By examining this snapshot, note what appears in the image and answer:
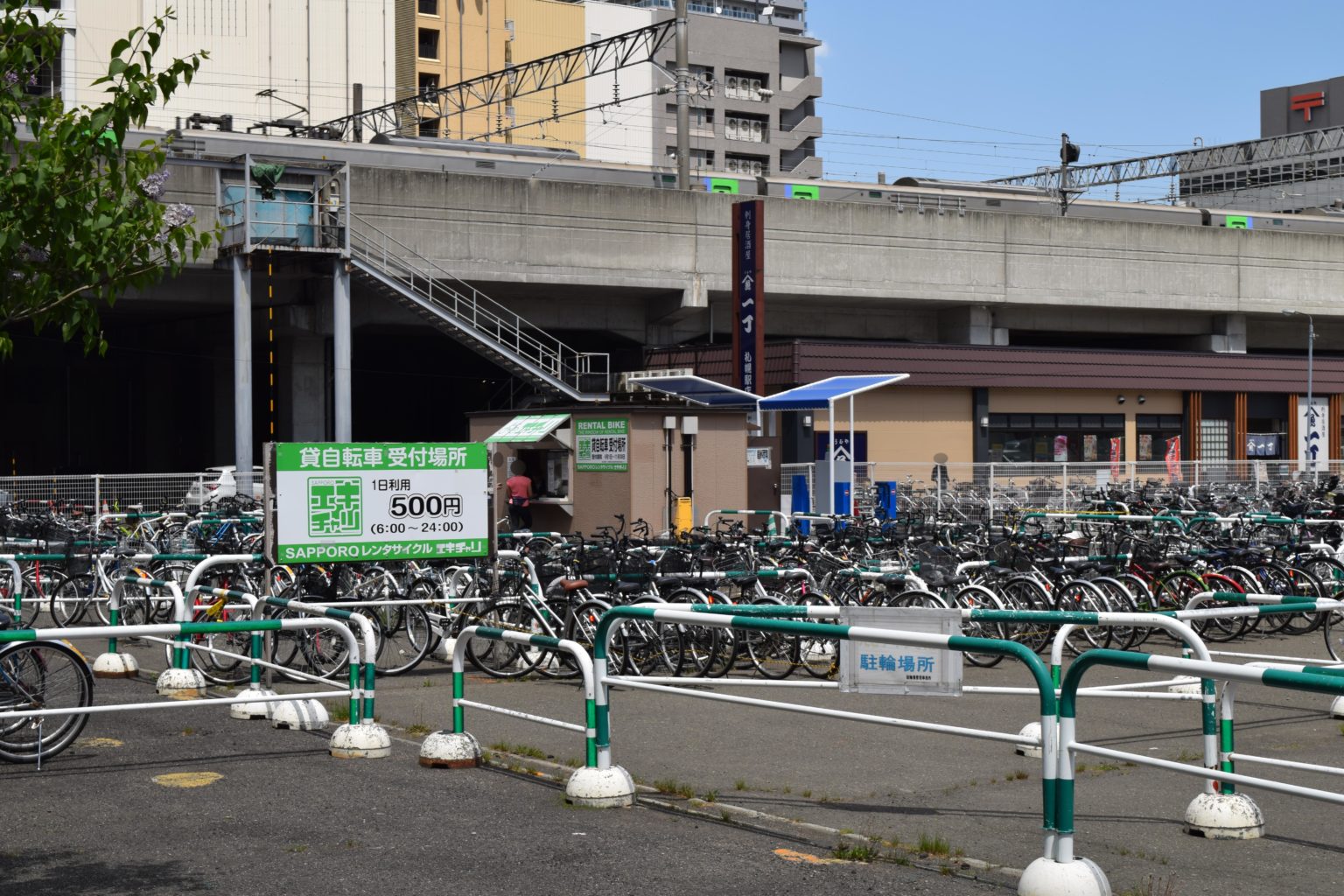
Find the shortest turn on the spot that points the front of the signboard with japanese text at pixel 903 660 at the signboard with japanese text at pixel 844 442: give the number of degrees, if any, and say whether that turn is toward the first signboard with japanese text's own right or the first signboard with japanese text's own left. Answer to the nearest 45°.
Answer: approximately 180°

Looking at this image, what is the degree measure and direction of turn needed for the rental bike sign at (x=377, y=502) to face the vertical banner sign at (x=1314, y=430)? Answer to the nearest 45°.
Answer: approximately 135° to its left

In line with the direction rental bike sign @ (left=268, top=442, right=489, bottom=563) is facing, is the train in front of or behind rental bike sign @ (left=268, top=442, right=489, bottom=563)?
behind

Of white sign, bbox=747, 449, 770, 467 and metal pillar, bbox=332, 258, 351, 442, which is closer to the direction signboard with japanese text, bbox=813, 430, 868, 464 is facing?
the white sign

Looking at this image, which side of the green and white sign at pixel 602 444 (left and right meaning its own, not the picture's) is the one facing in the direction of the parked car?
right

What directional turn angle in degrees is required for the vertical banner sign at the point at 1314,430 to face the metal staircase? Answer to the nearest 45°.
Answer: approximately 45° to its right

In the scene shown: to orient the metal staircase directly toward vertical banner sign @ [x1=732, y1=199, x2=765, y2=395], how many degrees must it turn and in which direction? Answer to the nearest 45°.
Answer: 0° — it already faces it

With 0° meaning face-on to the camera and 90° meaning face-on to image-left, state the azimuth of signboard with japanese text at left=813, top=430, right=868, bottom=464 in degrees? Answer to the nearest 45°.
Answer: approximately 0°

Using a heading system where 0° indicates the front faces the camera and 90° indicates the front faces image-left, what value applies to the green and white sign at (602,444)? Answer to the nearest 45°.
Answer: approximately 0°

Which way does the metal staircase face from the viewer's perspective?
to the viewer's right

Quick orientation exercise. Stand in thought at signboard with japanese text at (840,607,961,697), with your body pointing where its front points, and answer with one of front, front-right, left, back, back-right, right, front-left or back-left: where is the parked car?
back-right
